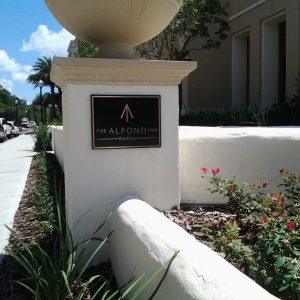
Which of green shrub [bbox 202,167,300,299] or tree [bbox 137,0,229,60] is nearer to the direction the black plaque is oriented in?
the green shrub

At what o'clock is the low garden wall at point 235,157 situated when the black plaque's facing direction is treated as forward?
The low garden wall is roughly at 8 o'clock from the black plaque.

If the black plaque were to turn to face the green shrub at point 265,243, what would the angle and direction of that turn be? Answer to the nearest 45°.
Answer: approximately 45° to its left

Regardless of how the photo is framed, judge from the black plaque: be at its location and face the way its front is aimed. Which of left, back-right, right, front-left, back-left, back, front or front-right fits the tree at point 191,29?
back

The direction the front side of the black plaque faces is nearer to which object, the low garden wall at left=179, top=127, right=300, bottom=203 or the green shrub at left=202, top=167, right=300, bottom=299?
the green shrub

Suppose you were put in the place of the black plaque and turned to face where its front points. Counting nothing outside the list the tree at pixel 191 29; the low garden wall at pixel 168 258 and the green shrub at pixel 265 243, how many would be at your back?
1

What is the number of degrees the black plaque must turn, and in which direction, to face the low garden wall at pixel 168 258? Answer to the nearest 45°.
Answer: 0° — it already faces it

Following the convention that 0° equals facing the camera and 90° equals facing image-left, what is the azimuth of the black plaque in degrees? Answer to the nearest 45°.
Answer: approximately 0°
